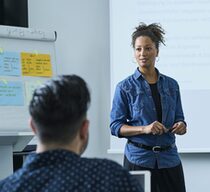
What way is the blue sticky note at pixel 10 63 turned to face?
toward the camera

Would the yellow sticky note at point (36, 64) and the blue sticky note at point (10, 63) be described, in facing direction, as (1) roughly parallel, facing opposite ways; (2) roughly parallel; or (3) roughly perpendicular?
roughly parallel

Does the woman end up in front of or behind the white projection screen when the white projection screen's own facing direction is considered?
in front

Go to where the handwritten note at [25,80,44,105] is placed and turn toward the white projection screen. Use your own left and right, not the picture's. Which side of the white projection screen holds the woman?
right

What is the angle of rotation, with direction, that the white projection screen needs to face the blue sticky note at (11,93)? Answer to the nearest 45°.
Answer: approximately 45° to its right

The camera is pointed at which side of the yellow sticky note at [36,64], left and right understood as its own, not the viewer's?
front

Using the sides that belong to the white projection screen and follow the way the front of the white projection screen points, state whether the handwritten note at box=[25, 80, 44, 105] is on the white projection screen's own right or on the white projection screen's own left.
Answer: on the white projection screen's own right

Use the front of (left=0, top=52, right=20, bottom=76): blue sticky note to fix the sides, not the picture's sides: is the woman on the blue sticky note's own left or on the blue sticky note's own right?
on the blue sticky note's own left

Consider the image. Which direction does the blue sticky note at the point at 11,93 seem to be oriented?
toward the camera

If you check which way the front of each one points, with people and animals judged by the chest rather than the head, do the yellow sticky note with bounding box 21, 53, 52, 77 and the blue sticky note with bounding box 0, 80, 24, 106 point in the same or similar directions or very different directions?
same or similar directions

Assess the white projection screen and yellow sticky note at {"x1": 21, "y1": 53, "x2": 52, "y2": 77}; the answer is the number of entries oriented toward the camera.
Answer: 2

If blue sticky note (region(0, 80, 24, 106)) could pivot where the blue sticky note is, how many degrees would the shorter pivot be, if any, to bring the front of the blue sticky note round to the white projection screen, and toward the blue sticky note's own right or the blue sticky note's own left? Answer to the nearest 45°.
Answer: approximately 90° to the blue sticky note's own left

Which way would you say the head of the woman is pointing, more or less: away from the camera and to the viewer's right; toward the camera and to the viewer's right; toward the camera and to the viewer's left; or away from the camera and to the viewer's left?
toward the camera and to the viewer's left
